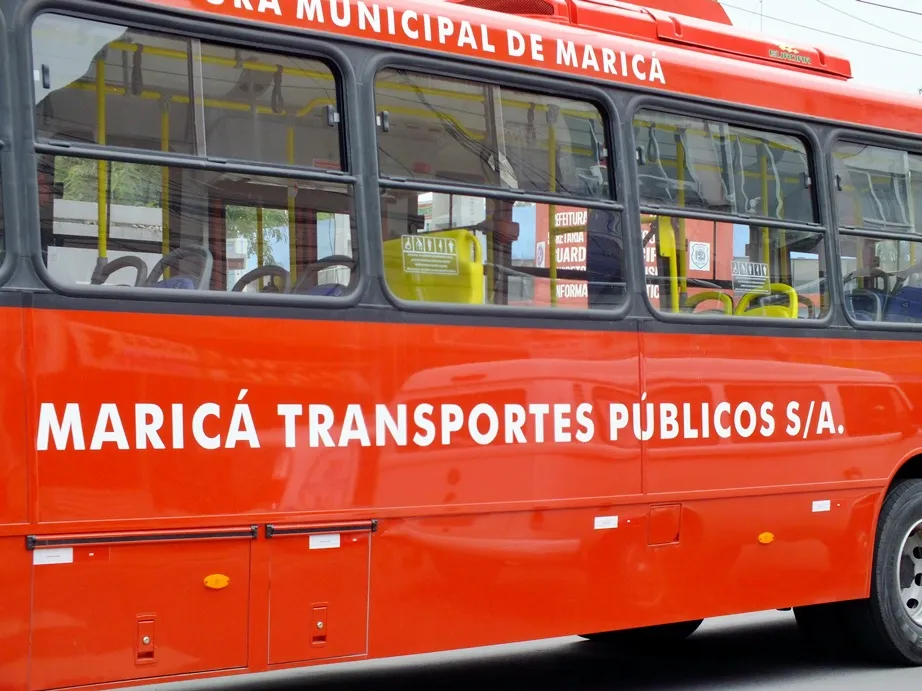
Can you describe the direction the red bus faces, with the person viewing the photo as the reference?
facing the viewer and to the left of the viewer
